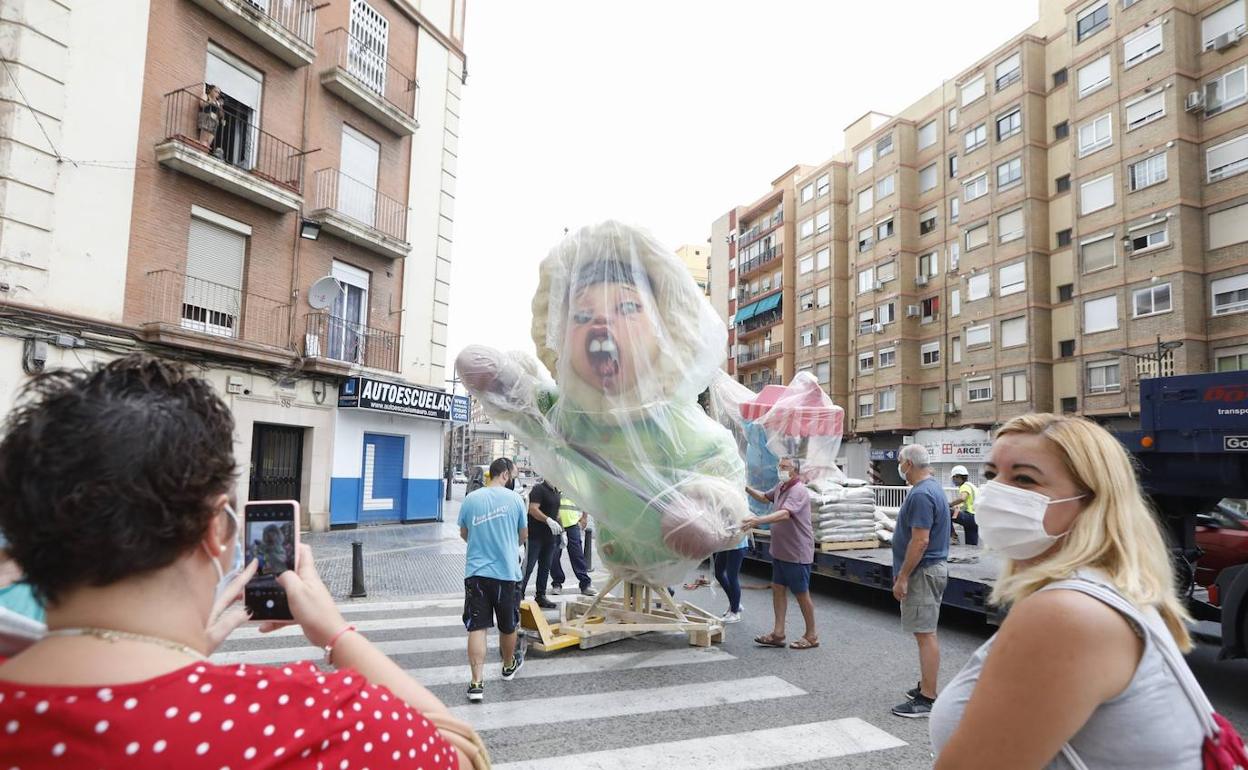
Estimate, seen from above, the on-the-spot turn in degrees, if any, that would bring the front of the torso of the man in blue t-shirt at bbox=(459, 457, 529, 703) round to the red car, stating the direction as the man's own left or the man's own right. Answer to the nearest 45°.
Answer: approximately 90° to the man's own right

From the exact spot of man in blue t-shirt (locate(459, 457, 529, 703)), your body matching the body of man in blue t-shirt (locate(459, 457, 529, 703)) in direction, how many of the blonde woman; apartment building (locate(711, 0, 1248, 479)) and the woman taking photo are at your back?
2

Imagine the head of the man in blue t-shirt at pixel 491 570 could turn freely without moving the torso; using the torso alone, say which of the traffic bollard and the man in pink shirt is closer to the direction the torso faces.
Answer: the traffic bollard

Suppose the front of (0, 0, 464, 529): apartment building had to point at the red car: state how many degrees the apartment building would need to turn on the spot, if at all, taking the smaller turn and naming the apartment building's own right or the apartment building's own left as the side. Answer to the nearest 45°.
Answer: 0° — it already faces it

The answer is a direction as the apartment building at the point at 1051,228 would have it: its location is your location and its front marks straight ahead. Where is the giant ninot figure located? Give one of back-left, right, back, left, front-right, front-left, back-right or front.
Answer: front-left

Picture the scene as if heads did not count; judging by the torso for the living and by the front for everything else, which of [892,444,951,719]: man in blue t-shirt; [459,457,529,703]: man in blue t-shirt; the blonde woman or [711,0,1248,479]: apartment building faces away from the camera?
[459,457,529,703]: man in blue t-shirt

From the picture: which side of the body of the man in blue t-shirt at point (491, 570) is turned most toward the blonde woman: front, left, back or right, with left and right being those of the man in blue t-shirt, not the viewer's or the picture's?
back

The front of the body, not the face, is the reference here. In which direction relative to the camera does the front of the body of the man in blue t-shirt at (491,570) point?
away from the camera

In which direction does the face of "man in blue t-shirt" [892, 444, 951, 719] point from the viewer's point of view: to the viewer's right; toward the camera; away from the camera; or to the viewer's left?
to the viewer's left

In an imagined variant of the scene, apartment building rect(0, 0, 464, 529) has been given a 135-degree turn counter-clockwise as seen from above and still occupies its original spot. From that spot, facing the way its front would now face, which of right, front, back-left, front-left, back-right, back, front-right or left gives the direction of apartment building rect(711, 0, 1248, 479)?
right

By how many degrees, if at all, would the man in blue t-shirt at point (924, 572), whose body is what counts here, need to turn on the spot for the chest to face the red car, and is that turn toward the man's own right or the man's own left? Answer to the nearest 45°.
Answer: approximately 135° to the man's own right

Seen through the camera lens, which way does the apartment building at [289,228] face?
facing the viewer and to the right of the viewer

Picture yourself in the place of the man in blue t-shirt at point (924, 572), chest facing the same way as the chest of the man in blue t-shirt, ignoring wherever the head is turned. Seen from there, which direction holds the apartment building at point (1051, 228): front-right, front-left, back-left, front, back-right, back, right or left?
right

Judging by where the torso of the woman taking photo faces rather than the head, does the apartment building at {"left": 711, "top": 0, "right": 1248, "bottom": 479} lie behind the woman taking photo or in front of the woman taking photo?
in front

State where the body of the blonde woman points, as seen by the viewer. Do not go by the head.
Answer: to the viewer's left

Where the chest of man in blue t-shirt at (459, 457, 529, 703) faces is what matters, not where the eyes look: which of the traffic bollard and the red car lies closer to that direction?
the traffic bollard

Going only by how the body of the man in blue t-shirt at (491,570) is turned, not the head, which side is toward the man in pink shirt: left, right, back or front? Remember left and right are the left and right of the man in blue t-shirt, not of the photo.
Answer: right

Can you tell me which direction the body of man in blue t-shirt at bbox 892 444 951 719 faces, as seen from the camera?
to the viewer's left

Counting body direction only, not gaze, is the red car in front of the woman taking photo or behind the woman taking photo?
in front
